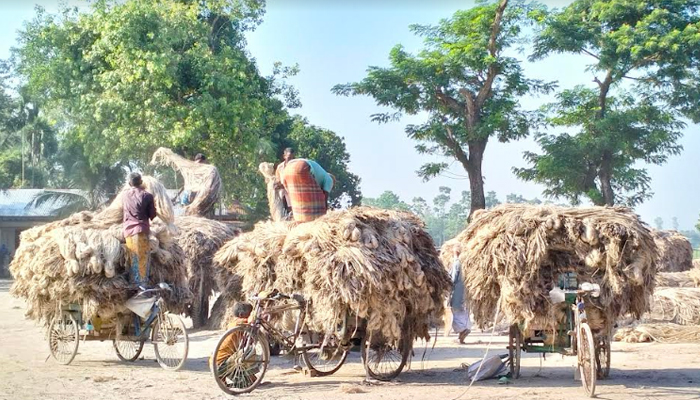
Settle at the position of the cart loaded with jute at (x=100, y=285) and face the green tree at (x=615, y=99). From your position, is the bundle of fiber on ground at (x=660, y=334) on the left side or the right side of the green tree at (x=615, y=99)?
right

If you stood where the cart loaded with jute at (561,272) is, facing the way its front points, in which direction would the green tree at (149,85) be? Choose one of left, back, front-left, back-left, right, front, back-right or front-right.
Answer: back-right

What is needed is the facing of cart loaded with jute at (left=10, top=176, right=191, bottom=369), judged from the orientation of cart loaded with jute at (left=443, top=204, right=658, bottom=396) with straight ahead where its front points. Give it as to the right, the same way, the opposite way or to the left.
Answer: to the left

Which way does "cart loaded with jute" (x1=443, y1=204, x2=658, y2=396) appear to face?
toward the camera

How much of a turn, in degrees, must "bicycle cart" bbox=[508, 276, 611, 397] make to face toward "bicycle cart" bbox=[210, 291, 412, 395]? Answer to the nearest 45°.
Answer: approximately 90° to its right

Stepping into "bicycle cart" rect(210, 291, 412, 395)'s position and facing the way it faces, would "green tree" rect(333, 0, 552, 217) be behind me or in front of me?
behind

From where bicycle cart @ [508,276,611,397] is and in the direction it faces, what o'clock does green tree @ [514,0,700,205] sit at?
The green tree is roughly at 6 o'clock from the bicycle cart.

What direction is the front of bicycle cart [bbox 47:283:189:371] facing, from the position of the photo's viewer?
facing the viewer and to the right of the viewer

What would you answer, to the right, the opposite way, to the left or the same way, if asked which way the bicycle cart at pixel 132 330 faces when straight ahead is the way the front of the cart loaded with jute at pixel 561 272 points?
to the left

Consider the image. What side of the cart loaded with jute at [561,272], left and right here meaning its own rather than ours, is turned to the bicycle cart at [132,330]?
right

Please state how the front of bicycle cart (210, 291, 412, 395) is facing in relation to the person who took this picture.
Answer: facing the viewer and to the left of the viewer
